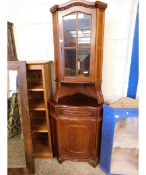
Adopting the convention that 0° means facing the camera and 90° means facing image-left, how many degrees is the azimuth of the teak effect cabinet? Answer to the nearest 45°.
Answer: approximately 0°

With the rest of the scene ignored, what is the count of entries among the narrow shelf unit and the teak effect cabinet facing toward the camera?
2

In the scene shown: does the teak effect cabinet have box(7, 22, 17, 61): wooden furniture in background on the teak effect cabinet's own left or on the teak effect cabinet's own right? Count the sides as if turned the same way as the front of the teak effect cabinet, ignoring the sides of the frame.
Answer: on the teak effect cabinet's own right
